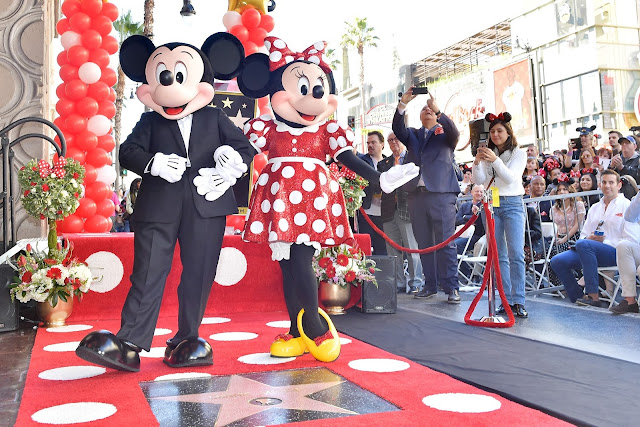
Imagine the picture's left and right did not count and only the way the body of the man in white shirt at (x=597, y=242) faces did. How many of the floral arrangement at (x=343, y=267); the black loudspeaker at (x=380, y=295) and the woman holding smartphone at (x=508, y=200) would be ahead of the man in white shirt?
3

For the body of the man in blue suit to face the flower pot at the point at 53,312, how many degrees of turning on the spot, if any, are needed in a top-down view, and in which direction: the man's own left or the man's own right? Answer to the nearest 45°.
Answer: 0° — they already face it

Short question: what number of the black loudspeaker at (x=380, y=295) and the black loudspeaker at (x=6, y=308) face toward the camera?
2

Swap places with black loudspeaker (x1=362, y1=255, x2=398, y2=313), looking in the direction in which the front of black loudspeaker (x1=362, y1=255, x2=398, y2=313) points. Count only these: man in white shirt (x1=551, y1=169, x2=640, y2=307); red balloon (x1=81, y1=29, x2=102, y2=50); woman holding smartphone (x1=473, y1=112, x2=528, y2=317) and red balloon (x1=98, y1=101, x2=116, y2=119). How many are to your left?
2

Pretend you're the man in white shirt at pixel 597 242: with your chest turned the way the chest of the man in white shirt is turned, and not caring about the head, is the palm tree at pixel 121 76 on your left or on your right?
on your right

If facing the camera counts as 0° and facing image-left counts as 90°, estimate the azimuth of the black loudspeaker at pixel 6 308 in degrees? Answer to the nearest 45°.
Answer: approximately 0°
